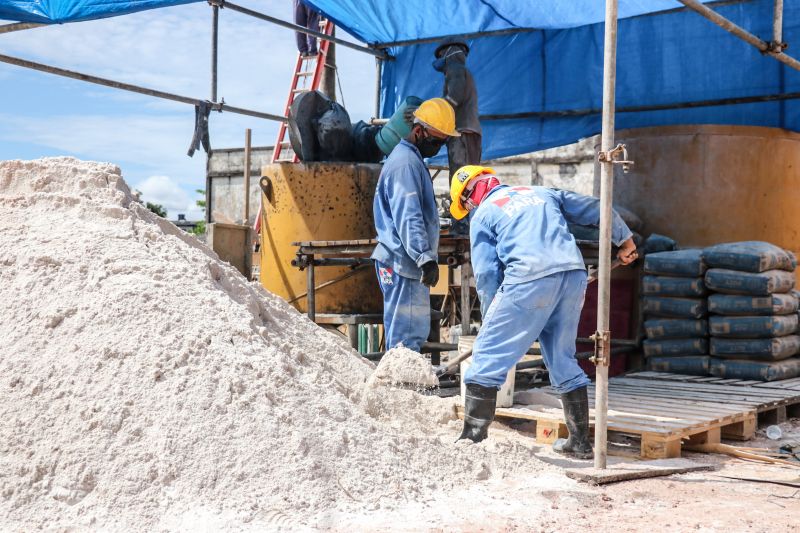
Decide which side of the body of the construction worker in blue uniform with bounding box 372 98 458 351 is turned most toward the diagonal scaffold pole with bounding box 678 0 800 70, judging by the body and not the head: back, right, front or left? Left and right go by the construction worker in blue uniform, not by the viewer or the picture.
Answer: front

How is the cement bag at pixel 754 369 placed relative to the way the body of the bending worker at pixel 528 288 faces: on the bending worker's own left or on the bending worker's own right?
on the bending worker's own right

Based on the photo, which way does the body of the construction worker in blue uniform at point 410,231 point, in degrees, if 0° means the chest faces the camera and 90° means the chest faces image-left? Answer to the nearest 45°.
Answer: approximately 270°

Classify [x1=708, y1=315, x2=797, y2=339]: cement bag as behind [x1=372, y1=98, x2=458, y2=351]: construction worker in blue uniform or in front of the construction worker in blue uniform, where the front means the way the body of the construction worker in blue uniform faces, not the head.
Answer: in front

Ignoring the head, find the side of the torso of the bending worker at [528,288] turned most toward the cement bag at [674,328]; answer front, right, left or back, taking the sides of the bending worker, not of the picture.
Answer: right

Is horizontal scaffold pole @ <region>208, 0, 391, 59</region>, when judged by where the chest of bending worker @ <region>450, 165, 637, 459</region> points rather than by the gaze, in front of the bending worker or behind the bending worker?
in front

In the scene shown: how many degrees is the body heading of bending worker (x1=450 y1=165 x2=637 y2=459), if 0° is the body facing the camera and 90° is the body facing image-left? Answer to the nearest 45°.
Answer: approximately 135°

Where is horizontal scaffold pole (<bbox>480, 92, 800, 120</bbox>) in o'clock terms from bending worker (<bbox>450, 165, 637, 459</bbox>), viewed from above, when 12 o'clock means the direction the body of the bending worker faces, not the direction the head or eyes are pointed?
The horizontal scaffold pole is roughly at 2 o'clock from the bending worker.

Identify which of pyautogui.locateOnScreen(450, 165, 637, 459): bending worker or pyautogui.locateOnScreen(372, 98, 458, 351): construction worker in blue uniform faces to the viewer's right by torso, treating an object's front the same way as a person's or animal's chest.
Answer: the construction worker in blue uniform

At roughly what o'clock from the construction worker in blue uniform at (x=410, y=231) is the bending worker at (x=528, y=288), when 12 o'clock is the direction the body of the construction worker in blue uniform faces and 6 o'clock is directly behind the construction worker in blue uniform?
The bending worker is roughly at 2 o'clock from the construction worker in blue uniform.

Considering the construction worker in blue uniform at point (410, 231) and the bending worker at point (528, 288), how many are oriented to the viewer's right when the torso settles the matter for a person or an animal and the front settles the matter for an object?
1

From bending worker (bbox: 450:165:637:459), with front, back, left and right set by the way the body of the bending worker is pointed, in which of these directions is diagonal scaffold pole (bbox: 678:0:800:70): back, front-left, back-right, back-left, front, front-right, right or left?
right

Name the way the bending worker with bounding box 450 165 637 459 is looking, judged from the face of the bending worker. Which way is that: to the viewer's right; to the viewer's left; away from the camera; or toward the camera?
to the viewer's left
